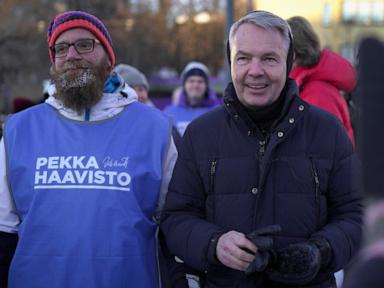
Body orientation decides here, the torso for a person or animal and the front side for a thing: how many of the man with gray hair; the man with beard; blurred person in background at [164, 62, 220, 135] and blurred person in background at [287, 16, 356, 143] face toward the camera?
3

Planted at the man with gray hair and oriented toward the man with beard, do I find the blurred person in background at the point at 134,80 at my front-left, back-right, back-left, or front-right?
front-right

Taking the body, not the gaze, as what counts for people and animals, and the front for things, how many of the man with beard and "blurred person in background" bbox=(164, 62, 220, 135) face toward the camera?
2

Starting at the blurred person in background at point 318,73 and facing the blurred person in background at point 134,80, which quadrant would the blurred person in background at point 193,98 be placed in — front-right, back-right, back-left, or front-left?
front-right

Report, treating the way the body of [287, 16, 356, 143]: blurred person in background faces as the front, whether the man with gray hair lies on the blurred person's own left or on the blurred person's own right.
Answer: on the blurred person's own left

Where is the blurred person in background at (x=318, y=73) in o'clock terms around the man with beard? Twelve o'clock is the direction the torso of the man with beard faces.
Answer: The blurred person in background is roughly at 8 o'clock from the man with beard.

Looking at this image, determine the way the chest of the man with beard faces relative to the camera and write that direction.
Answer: toward the camera

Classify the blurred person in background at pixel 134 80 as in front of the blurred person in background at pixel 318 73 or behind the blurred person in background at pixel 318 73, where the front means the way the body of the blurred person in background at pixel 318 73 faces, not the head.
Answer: in front

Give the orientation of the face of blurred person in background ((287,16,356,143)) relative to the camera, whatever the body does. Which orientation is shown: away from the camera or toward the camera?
away from the camera

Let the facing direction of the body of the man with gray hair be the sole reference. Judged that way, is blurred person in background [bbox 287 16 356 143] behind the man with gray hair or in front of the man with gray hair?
behind

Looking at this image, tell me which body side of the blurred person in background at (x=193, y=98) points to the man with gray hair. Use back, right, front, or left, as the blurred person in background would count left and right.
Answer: front

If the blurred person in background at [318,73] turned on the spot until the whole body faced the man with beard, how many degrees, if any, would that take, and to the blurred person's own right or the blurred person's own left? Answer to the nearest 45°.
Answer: approximately 90° to the blurred person's own left

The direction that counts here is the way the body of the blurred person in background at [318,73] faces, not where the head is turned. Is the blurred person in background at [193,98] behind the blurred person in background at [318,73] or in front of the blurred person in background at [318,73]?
in front

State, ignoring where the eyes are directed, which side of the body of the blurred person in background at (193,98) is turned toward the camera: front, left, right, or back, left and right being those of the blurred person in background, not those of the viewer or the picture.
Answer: front
